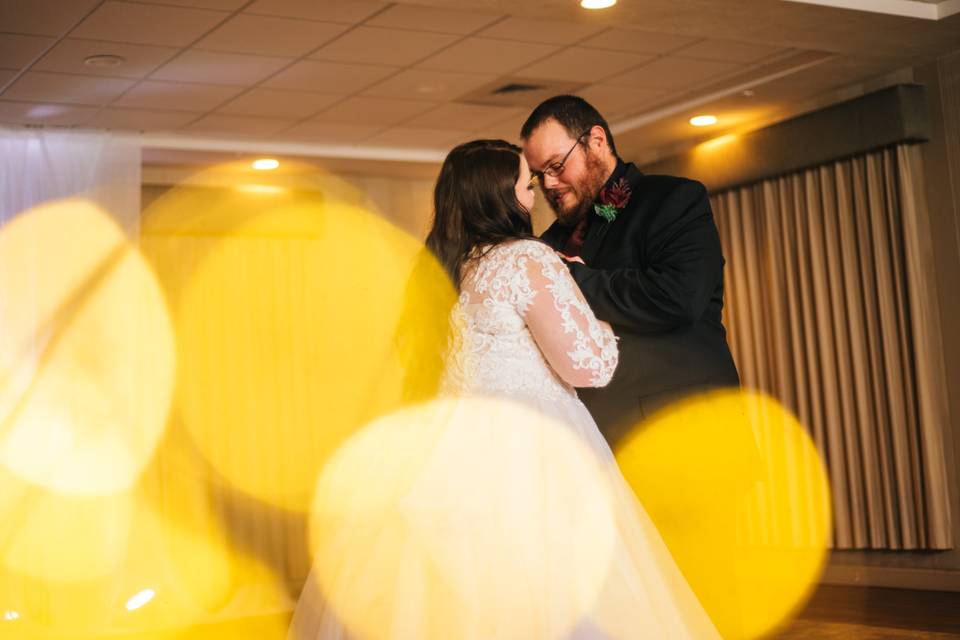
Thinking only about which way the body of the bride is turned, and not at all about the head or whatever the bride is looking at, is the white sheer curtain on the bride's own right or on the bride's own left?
on the bride's own left

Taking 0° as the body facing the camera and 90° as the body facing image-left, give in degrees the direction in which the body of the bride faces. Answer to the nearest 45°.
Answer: approximately 225°

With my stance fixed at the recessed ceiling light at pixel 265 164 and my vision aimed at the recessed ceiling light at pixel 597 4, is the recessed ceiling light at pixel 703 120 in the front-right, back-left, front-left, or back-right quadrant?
front-left

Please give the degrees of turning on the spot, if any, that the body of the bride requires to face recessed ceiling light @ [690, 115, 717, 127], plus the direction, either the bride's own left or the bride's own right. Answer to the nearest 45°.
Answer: approximately 45° to the bride's own left

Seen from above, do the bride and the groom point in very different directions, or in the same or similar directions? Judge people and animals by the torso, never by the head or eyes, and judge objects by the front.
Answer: very different directions

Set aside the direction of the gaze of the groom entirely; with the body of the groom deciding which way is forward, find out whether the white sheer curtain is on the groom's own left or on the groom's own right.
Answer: on the groom's own right

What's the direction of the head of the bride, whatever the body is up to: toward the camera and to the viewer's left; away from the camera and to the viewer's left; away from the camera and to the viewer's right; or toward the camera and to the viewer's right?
away from the camera and to the viewer's right

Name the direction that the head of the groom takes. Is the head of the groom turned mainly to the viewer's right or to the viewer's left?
to the viewer's left

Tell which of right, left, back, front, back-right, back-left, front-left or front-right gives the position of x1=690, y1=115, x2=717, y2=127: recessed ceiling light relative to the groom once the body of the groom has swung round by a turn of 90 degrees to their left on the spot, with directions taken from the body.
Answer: back-left

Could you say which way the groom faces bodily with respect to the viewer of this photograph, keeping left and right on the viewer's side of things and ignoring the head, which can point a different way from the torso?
facing the viewer and to the left of the viewer

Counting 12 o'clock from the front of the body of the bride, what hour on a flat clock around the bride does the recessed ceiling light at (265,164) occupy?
The recessed ceiling light is roughly at 10 o'clock from the bride.
